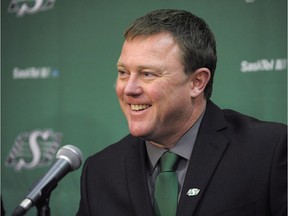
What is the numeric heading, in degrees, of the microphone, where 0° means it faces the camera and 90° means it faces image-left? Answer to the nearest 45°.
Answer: approximately 270°

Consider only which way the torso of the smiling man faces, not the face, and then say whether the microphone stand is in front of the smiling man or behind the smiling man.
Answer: in front

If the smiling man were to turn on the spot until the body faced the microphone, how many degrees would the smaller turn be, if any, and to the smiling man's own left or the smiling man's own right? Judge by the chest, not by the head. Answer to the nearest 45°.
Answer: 0° — they already face it

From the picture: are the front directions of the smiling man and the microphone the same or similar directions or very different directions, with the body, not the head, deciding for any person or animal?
very different directions

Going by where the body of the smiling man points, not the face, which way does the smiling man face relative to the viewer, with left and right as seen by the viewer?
facing the viewer and to the left of the viewer

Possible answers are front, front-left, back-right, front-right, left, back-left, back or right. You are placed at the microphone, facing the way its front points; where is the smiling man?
front-left

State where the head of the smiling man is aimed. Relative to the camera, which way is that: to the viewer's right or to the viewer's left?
to the viewer's left
